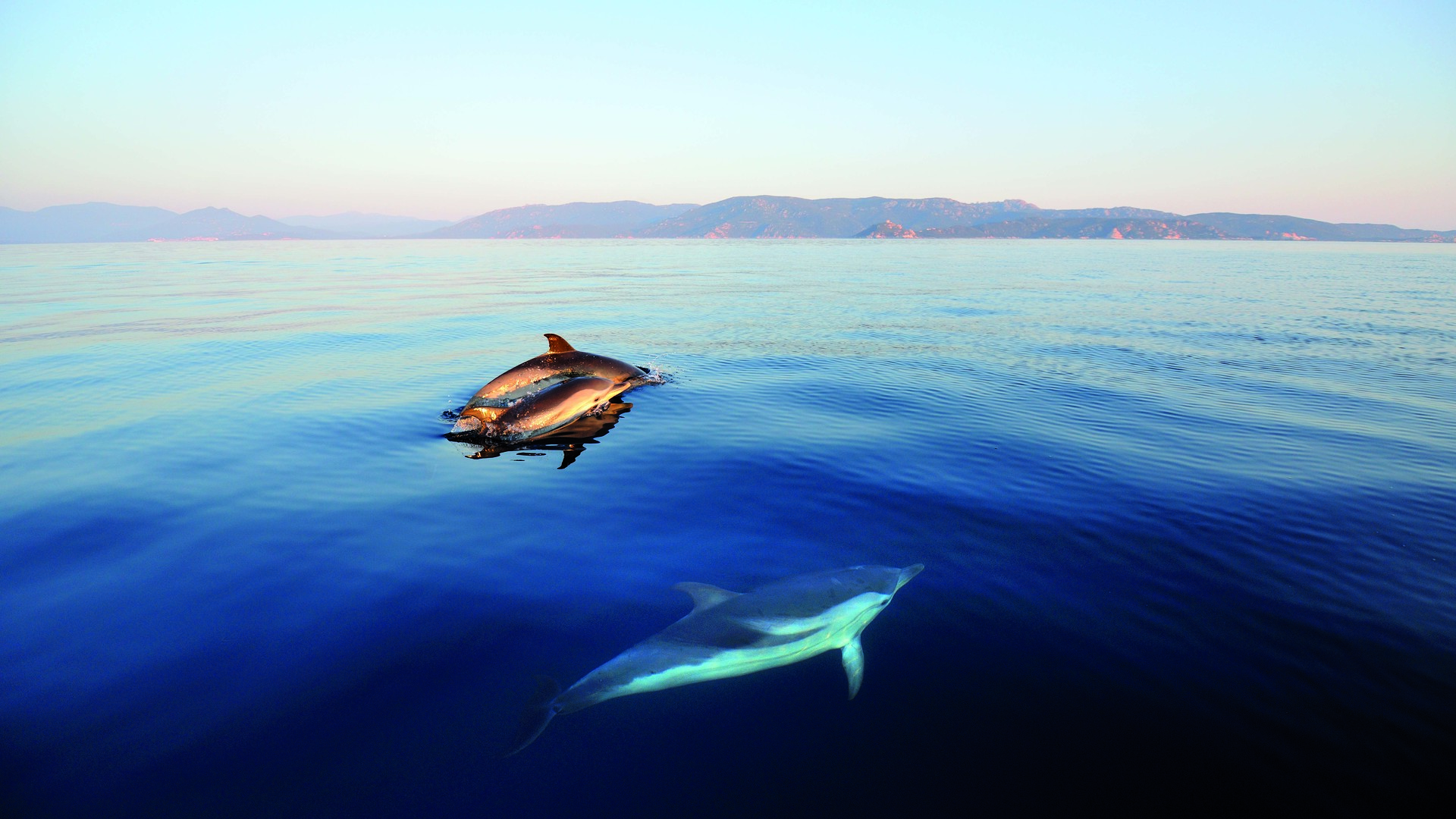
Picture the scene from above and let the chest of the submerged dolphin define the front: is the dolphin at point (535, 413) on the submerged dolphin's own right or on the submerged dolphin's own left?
on the submerged dolphin's own left

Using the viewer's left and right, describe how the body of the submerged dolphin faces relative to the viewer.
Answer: facing to the right of the viewer

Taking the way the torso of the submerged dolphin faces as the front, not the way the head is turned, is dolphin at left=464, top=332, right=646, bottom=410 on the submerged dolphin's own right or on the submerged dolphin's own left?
on the submerged dolphin's own left
